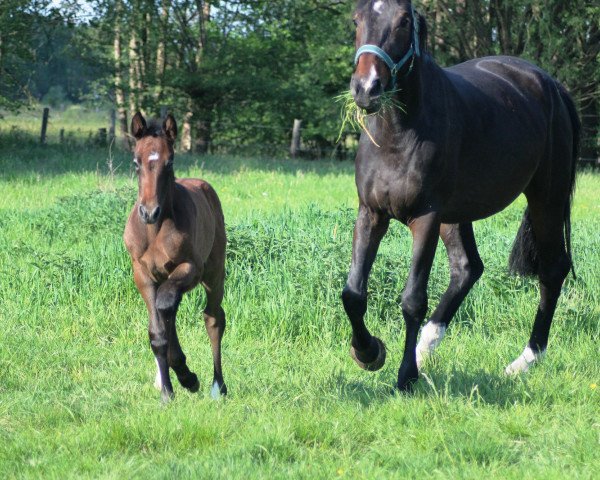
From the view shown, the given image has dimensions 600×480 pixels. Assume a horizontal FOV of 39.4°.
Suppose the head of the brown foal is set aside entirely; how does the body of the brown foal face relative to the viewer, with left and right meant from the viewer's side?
facing the viewer and to the left of the viewer

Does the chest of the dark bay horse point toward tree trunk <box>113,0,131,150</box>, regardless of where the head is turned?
no

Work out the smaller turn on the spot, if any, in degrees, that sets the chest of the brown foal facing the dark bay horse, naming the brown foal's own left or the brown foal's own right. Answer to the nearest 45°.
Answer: approximately 135° to the brown foal's own left

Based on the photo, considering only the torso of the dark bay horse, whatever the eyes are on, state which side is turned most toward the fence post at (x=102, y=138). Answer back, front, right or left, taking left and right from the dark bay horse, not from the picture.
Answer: right

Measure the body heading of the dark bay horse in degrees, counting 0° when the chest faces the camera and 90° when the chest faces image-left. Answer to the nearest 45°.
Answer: approximately 45°

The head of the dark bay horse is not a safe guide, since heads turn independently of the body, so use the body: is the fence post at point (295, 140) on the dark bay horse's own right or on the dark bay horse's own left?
on the dark bay horse's own right

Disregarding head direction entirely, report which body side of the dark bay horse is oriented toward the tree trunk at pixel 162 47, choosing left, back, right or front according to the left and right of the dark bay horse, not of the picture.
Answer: right

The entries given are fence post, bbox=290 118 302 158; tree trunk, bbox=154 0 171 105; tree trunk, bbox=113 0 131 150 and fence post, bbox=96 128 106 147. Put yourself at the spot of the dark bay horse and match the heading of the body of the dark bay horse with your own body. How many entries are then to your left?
0

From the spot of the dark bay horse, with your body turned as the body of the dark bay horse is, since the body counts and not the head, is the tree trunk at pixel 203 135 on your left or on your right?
on your right

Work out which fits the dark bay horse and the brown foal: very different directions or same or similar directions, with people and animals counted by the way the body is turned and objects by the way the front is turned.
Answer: same or similar directions

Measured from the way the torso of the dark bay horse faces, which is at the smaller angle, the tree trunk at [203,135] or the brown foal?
the brown foal

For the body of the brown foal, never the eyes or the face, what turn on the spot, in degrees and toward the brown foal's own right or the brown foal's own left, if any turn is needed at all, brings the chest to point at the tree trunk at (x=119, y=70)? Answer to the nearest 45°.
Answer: approximately 135° to the brown foal's own right

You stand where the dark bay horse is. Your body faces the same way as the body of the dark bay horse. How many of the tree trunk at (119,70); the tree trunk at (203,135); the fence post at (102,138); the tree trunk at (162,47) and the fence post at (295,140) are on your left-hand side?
0

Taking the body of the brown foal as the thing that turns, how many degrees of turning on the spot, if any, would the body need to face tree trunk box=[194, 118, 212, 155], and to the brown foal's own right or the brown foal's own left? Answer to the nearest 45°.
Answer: approximately 135° to the brown foal's own right
